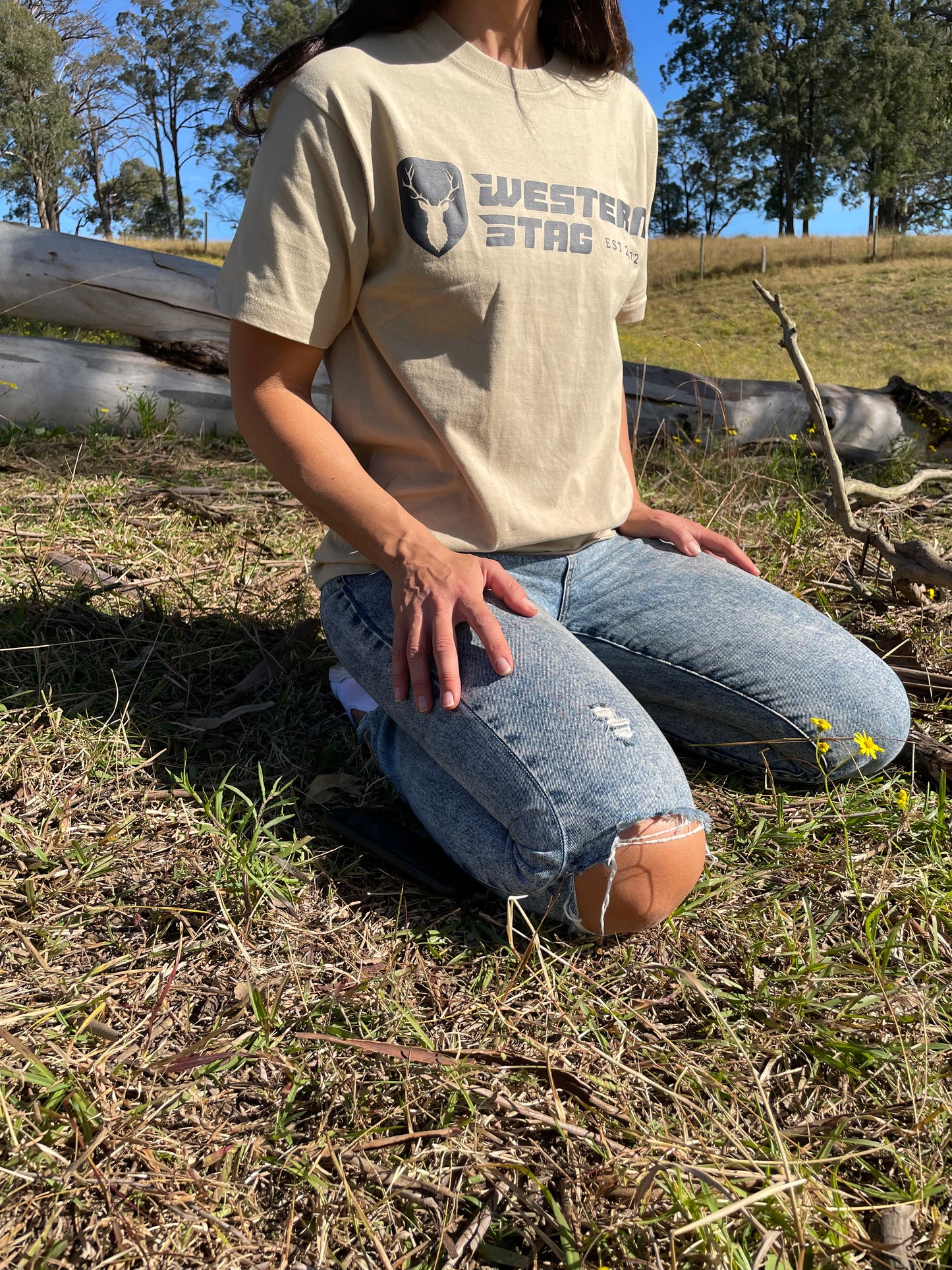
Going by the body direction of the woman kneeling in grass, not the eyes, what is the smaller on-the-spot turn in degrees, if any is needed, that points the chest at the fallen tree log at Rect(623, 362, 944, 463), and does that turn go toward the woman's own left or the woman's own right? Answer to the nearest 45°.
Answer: approximately 135° to the woman's own left

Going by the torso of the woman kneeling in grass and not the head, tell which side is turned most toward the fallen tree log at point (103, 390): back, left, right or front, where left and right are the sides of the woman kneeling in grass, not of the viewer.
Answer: back

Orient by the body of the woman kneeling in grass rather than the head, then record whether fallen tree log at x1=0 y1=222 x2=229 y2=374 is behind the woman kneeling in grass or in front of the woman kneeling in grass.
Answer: behind

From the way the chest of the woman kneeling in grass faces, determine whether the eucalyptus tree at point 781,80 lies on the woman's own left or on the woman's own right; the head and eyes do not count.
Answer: on the woman's own left

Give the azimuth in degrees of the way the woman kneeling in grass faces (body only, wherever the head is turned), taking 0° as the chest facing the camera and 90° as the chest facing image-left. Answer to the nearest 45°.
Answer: approximately 315°

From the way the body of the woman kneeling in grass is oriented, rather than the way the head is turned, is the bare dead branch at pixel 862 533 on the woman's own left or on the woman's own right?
on the woman's own left

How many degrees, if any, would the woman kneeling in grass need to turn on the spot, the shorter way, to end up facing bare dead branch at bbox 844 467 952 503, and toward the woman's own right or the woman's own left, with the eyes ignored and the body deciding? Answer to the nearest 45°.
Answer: approximately 90° to the woman's own left
